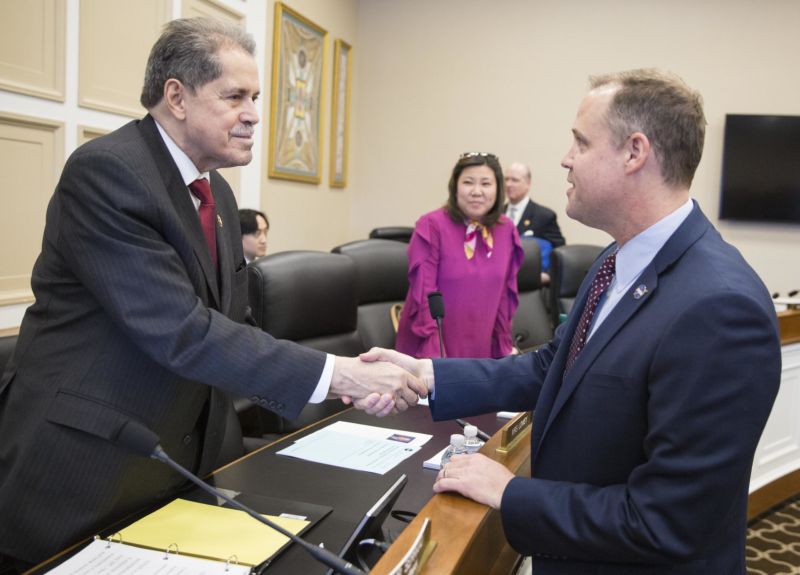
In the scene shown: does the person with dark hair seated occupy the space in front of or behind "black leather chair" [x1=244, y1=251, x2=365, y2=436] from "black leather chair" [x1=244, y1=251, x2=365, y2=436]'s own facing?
behind

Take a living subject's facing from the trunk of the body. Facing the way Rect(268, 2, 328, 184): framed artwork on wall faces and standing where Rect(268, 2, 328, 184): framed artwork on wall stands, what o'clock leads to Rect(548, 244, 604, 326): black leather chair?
The black leather chair is roughly at 12 o'clock from the framed artwork on wall.

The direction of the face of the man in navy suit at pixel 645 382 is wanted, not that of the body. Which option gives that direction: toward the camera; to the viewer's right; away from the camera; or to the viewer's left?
to the viewer's left

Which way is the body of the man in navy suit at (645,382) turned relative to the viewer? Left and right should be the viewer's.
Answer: facing to the left of the viewer

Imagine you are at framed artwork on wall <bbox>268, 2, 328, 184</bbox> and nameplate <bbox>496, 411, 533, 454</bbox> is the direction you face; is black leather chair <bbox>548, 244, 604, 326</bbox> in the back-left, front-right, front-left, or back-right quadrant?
front-left

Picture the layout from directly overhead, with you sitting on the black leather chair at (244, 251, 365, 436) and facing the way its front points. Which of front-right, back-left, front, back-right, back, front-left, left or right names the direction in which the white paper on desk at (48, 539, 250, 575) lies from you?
front-right

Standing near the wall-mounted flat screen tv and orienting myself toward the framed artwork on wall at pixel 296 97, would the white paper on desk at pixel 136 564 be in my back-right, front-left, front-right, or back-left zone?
front-left

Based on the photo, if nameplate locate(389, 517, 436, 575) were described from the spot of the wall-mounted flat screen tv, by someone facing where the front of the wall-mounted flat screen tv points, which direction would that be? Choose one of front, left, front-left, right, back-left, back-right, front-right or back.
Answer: front

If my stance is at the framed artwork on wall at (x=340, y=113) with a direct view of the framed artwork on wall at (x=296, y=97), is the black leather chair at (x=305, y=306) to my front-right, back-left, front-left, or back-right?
front-left

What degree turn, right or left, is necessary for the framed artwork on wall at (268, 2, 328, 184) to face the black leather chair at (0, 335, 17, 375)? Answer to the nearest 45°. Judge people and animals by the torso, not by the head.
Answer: approximately 45° to its right

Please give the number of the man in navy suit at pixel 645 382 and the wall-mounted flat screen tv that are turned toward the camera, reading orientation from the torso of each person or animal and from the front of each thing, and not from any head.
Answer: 1

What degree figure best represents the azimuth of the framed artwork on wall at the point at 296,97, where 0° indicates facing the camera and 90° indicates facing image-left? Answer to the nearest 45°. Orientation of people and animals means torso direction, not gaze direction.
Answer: approximately 315°

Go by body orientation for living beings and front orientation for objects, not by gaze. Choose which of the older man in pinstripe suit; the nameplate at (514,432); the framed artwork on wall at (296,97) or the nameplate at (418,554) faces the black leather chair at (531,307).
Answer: the framed artwork on wall

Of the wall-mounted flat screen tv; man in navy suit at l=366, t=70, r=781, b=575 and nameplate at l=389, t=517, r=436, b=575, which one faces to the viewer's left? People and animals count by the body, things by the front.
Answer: the man in navy suit

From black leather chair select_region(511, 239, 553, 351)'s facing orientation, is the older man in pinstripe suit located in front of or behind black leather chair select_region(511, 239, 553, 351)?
in front

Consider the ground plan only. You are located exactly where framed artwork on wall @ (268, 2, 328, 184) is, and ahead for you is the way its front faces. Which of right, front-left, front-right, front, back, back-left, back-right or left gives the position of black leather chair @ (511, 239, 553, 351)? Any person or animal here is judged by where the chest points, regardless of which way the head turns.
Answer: front

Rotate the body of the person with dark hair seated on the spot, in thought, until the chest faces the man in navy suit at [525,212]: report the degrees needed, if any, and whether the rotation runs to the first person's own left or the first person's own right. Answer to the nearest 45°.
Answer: approximately 90° to the first person's own left

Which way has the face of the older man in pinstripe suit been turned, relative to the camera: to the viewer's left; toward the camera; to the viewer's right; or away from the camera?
to the viewer's right

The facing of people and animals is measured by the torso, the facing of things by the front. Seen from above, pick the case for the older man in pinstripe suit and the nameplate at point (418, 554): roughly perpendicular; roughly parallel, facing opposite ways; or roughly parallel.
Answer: roughly parallel
